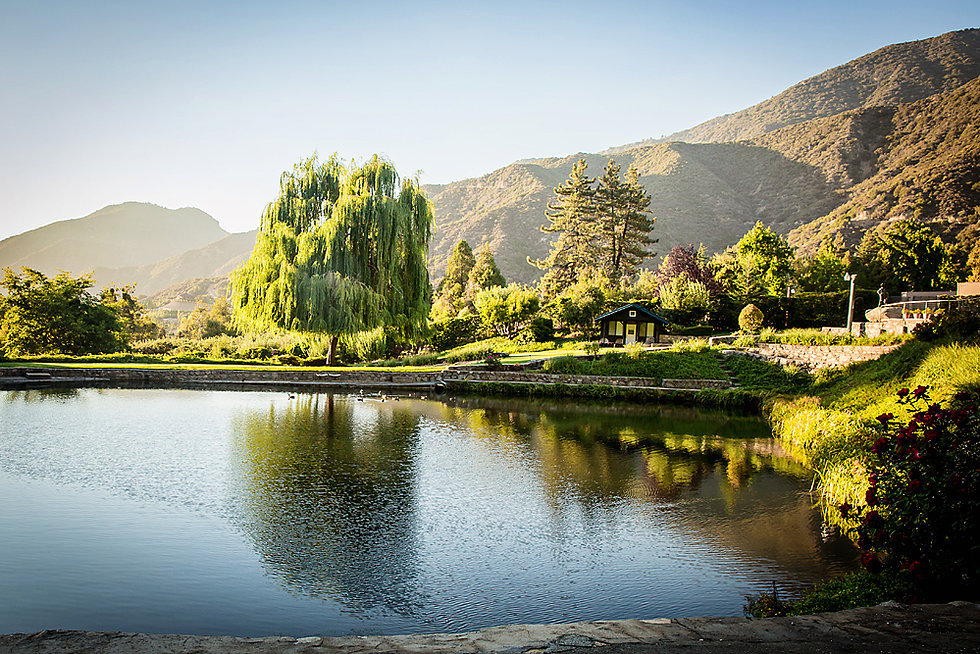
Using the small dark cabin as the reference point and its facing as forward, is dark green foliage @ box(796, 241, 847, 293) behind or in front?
behind

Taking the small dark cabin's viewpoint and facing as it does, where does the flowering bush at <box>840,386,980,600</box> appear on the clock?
The flowering bush is roughly at 12 o'clock from the small dark cabin.

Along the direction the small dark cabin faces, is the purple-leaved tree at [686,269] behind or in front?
behind

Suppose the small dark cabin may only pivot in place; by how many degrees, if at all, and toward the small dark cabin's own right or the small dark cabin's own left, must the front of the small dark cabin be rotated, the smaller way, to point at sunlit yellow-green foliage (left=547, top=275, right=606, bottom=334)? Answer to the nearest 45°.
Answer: approximately 135° to the small dark cabin's own right

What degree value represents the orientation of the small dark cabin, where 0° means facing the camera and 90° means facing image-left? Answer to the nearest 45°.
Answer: approximately 0°

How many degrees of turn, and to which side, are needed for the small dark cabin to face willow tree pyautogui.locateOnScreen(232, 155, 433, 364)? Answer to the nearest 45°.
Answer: approximately 45° to its right

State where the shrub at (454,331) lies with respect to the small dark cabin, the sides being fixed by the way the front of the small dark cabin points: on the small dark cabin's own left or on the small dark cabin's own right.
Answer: on the small dark cabin's own right
